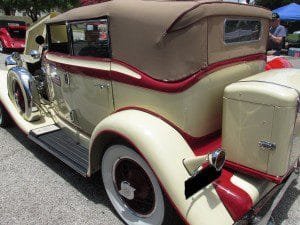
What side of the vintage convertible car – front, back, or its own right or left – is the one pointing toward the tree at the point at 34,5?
front

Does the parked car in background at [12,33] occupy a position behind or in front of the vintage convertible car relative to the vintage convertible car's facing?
in front

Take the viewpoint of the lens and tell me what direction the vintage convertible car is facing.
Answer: facing away from the viewer and to the left of the viewer
